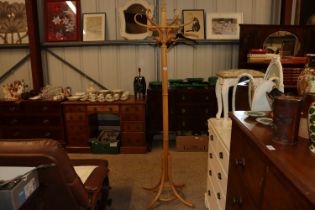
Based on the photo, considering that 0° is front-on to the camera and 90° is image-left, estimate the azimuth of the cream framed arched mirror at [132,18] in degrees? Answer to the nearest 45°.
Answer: approximately 0°

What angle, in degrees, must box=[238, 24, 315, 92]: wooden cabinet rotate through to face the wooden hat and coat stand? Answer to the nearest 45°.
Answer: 0° — it already faces it

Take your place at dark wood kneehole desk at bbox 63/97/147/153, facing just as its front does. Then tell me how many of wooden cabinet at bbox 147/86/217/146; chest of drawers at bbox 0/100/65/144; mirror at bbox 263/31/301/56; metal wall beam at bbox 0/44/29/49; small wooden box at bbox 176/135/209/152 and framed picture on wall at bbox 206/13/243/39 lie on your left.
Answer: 4

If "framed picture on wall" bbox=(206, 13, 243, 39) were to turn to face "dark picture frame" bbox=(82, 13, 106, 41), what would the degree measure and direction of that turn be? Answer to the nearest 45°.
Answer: approximately 90° to its right

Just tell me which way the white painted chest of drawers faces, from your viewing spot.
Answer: facing to the left of the viewer

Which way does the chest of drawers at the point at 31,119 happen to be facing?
toward the camera

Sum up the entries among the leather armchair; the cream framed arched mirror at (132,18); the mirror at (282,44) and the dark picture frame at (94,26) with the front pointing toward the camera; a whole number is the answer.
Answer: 3

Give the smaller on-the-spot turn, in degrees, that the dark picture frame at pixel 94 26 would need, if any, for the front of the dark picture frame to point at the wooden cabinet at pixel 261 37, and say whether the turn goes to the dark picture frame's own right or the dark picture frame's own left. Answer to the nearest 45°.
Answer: approximately 45° to the dark picture frame's own left

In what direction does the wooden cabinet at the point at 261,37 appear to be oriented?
toward the camera

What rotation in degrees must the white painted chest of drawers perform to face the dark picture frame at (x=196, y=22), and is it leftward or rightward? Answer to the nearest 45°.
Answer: approximately 90° to its right

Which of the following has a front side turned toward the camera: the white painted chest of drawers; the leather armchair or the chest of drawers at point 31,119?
the chest of drawers

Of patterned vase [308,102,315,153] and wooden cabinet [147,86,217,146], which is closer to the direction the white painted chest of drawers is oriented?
the wooden cabinet

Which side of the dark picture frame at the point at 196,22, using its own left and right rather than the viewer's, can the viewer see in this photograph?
front

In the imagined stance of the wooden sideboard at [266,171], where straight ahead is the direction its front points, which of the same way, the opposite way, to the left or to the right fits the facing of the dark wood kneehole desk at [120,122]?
to the left
